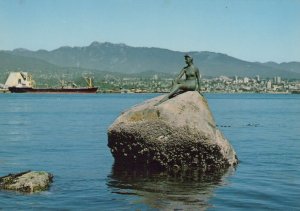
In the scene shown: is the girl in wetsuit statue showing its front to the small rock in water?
yes

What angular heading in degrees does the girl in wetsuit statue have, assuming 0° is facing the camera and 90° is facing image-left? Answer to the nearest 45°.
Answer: approximately 45°
